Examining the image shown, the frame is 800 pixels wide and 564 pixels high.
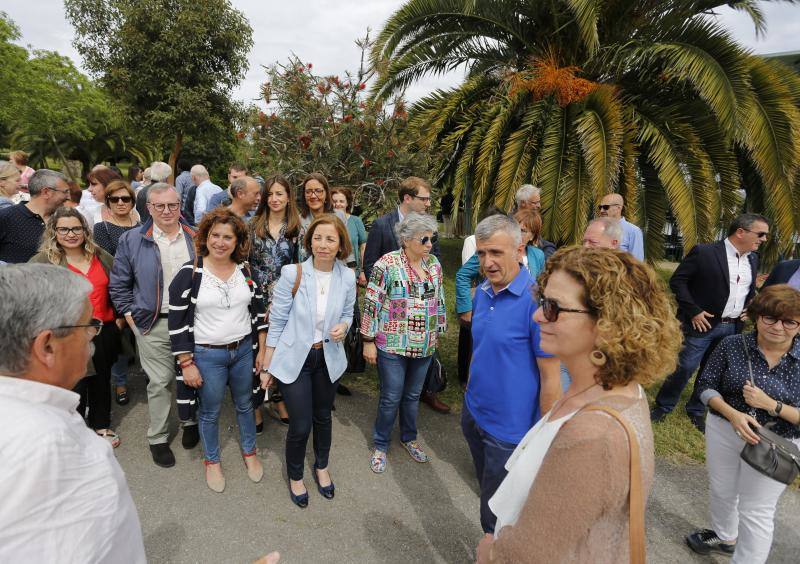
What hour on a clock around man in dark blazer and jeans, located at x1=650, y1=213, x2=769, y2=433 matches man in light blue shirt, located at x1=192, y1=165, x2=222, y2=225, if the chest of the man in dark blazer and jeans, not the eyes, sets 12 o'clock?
The man in light blue shirt is roughly at 4 o'clock from the man in dark blazer and jeans.

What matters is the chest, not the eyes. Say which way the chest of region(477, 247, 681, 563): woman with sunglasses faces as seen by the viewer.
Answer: to the viewer's left

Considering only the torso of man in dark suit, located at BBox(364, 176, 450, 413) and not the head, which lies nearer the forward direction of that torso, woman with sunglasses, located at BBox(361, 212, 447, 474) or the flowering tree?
the woman with sunglasses

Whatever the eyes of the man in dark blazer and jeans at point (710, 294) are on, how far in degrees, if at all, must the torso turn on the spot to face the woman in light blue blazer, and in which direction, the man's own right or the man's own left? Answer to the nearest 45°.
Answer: approximately 90° to the man's own right

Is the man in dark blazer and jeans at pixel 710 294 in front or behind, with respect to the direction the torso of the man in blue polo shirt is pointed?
behind

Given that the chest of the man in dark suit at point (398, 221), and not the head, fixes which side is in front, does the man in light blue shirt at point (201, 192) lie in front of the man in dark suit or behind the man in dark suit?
behind

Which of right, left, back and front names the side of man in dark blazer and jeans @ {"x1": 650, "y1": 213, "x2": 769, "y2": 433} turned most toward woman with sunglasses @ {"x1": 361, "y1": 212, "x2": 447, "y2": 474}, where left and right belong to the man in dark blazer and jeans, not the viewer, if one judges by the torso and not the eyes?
right

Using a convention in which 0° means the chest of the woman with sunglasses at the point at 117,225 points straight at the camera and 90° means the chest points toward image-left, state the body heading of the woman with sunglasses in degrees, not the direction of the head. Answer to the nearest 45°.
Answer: approximately 0°

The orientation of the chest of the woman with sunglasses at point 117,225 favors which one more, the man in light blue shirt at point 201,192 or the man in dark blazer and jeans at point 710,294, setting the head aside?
the man in dark blazer and jeans
